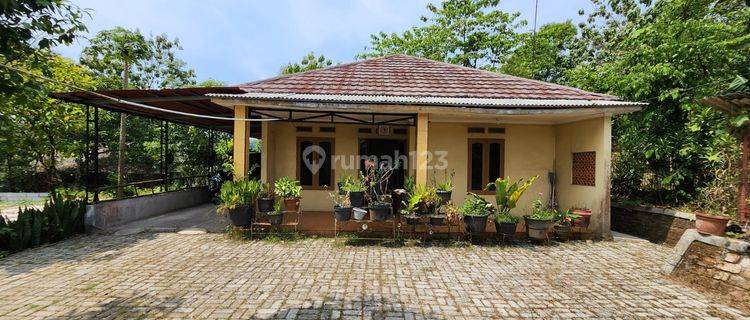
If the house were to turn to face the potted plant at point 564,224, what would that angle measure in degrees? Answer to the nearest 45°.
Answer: approximately 45° to its left

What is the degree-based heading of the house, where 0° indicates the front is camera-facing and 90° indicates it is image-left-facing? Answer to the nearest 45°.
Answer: approximately 0°

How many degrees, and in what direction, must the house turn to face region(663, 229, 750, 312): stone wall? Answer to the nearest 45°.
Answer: approximately 45° to its left

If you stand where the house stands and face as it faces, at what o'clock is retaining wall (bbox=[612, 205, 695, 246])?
The retaining wall is roughly at 10 o'clock from the house.
